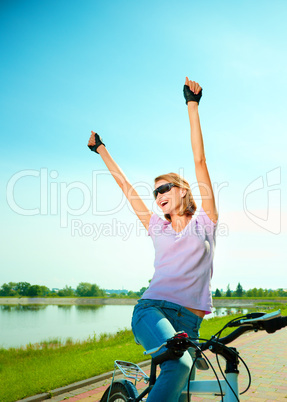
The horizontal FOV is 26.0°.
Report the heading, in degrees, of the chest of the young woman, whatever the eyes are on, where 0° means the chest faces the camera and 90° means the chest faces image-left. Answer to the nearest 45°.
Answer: approximately 45°
